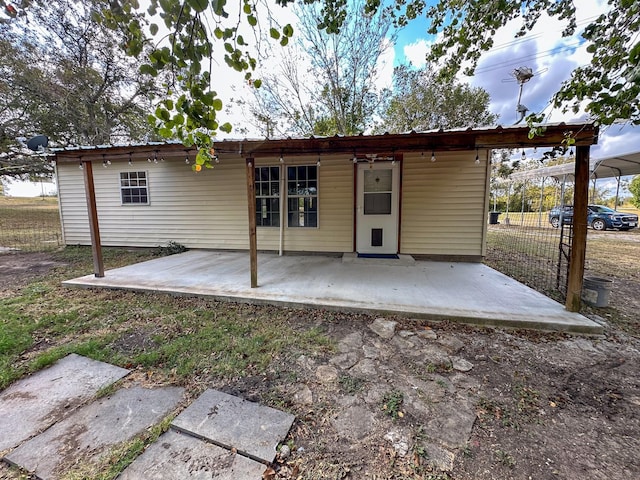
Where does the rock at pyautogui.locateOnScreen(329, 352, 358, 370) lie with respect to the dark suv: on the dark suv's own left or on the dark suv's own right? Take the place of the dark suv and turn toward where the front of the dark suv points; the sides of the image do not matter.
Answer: on the dark suv's own right

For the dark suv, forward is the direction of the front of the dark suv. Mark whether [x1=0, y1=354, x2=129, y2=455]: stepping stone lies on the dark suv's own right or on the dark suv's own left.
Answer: on the dark suv's own right

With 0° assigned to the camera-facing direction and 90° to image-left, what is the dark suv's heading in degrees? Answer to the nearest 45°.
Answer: approximately 315°

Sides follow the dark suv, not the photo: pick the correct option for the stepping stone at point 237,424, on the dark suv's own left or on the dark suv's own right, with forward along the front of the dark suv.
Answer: on the dark suv's own right

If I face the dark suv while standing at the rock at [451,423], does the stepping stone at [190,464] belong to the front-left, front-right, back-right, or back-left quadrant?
back-left
